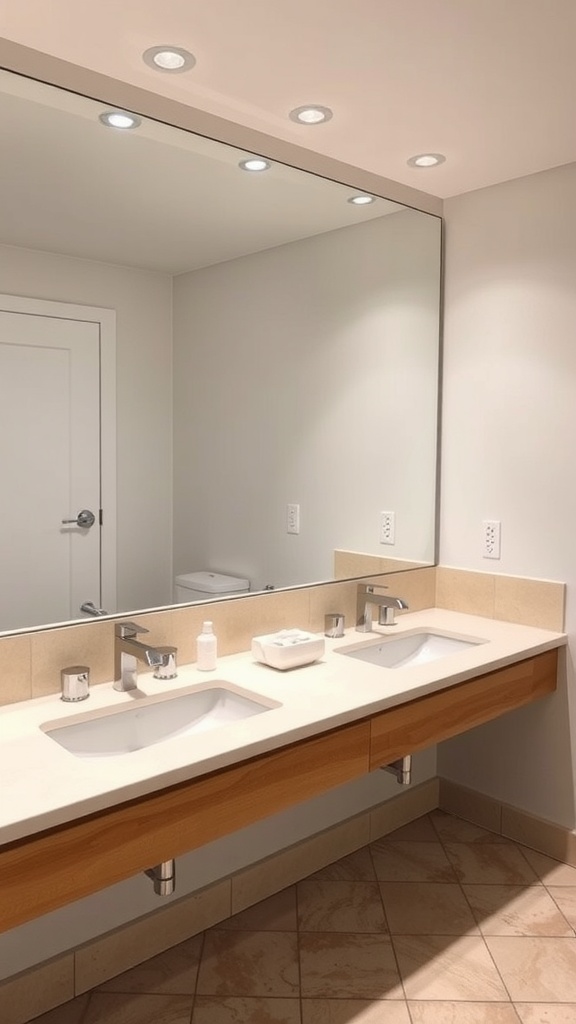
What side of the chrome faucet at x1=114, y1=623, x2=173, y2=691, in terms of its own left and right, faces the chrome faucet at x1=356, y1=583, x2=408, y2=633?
left

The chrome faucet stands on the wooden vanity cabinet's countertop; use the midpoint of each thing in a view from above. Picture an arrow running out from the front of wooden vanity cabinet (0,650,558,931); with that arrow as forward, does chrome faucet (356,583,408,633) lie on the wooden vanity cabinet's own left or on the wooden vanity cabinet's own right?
on the wooden vanity cabinet's own left

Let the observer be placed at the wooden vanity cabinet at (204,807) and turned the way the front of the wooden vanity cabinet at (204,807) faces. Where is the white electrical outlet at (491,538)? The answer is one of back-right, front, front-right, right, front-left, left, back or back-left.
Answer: left

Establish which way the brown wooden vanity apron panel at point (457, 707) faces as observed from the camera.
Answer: facing the viewer and to the right of the viewer
